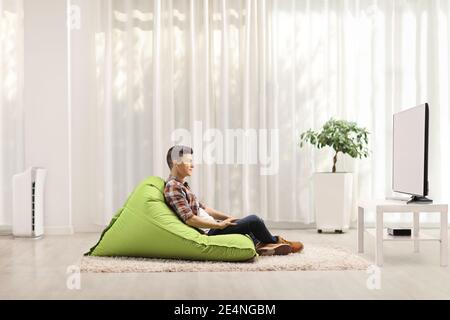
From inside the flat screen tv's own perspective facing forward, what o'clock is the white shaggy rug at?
The white shaggy rug is roughly at 11 o'clock from the flat screen tv.

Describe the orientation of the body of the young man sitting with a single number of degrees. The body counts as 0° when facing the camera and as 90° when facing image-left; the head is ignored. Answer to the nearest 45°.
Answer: approximately 270°

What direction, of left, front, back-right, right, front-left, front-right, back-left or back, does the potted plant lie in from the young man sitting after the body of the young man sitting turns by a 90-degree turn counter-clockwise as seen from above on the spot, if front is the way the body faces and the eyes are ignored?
front-right

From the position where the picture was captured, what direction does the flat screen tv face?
facing to the left of the viewer

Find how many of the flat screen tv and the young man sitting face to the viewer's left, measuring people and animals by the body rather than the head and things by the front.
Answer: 1

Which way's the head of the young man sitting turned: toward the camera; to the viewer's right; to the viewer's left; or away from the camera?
to the viewer's right

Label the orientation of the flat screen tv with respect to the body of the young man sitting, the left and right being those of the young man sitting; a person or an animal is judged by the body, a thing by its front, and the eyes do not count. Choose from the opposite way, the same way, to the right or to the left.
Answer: the opposite way

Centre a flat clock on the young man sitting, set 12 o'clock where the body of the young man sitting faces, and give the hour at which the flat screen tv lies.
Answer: The flat screen tv is roughly at 12 o'clock from the young man sitting.
